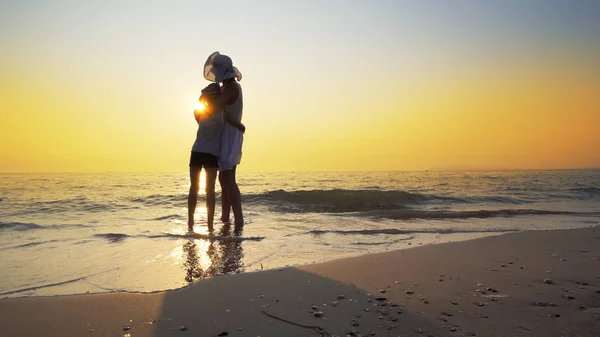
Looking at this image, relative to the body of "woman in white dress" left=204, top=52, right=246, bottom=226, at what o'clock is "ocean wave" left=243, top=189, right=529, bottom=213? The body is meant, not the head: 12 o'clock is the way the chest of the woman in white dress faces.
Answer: The ocean wave is roughly at 4 o'clock from the woman in white dress.

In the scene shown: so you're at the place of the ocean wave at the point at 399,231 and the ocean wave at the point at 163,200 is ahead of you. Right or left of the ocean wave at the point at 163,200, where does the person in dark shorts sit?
left

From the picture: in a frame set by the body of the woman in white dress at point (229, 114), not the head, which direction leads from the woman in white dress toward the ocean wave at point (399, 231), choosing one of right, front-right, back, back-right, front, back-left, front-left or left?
back

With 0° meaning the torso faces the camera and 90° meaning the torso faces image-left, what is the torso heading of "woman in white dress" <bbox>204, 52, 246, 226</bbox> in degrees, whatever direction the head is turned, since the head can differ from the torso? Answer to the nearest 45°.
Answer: approximately 90°
